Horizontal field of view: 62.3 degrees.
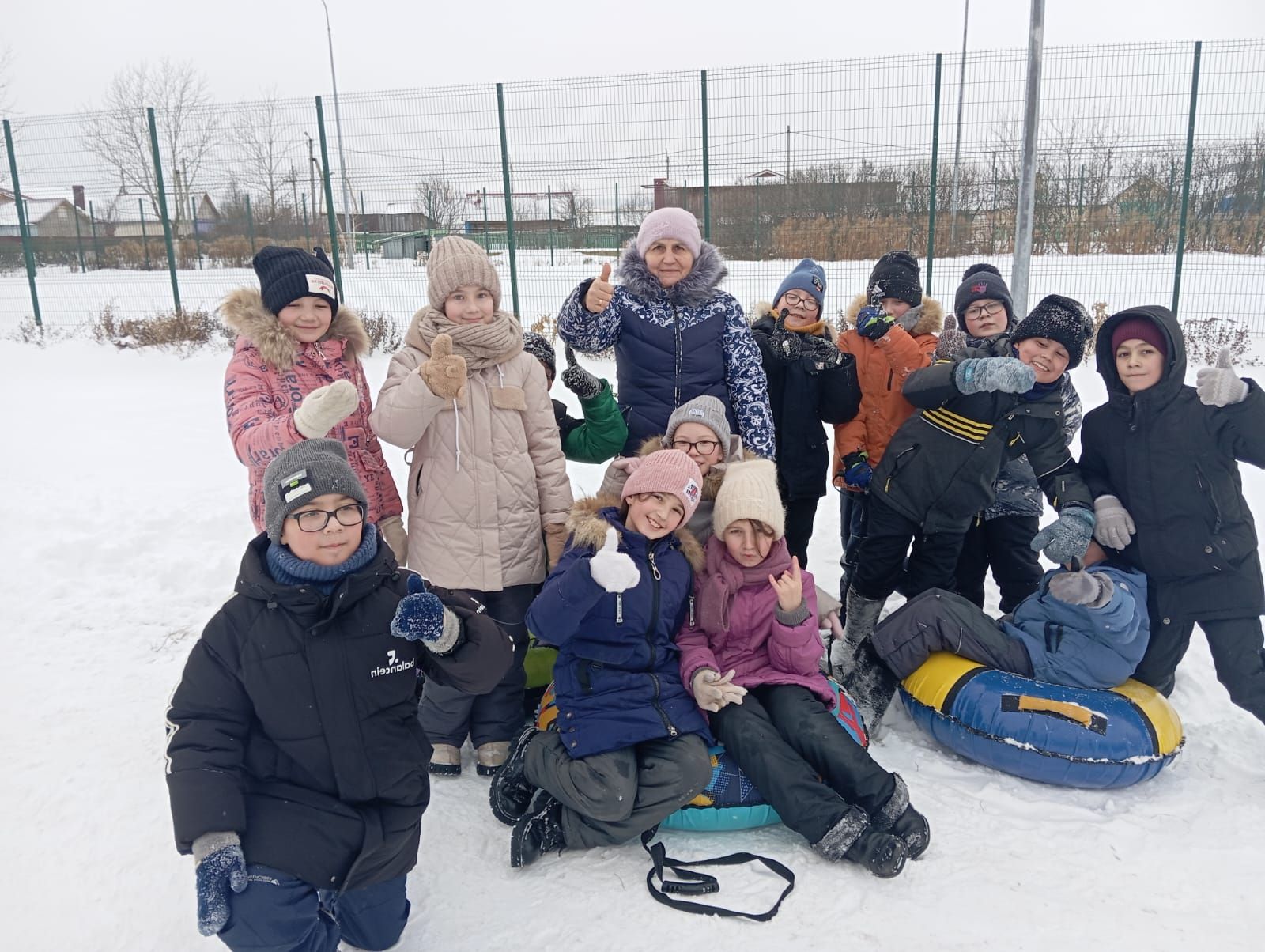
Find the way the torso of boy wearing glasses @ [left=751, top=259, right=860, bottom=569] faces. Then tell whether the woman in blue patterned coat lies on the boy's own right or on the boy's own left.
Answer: on the boy's own right

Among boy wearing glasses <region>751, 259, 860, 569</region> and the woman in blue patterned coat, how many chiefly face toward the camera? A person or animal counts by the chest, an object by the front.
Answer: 2

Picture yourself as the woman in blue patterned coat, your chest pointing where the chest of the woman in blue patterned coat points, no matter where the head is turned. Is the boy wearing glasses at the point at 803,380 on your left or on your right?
on your left

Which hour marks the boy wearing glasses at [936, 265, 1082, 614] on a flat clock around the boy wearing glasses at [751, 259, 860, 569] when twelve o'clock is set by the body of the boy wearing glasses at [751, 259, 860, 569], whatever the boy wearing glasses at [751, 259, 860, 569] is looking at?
the boy wearing glasses at [936, 265, 1082, 614] is roughly at 9 o'clock from the boy wearing glasses at [751, 259, 860, 569].
